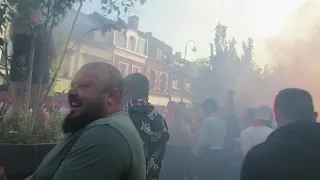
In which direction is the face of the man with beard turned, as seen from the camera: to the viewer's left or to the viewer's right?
to the viewer's left

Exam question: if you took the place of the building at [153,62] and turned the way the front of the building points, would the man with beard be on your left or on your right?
on your right

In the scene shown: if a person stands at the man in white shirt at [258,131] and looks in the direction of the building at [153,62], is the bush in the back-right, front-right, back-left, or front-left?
back-left

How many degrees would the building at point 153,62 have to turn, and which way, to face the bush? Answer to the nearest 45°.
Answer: approximately 45° to its right

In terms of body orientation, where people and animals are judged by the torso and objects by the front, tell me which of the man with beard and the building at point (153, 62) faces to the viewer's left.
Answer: the man with beard

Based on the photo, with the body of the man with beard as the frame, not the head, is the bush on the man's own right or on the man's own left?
on the man's own right

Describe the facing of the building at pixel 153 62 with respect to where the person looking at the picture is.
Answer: facing the viewer and to the right of the viewer
